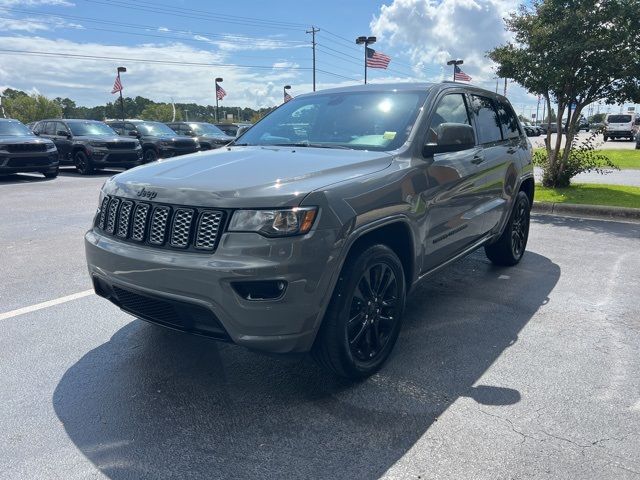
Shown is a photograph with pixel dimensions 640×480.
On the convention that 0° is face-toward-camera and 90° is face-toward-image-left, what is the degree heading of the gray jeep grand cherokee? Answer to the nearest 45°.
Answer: approximately 45°

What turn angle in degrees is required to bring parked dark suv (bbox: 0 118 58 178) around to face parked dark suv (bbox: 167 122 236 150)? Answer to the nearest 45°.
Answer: approximately 90° to its left

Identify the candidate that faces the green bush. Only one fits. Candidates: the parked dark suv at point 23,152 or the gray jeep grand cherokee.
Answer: the parked dark suv

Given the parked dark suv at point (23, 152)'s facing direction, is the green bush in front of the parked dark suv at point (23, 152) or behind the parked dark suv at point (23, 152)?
in front

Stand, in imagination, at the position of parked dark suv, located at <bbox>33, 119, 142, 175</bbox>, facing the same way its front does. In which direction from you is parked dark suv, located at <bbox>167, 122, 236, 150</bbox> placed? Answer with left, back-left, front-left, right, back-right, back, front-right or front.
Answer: left

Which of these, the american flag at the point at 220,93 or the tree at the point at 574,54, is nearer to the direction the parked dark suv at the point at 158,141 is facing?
the tree

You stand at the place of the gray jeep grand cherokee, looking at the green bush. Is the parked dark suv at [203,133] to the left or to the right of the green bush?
left

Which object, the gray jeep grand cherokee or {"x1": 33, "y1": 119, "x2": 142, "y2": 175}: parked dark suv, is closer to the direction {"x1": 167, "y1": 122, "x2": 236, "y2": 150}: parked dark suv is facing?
the gray jeep grand cherokee

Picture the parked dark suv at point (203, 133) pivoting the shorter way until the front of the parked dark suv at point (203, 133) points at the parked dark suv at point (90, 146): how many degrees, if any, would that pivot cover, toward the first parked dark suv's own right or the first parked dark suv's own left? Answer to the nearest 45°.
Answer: approximately 90° to the first parked dark suv's own right

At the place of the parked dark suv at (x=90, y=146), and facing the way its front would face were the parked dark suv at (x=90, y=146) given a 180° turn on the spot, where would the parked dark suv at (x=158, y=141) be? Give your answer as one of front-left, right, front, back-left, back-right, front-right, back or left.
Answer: right

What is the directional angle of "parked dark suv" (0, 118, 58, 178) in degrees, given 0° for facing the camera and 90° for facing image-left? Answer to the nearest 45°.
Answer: approximately 315°
